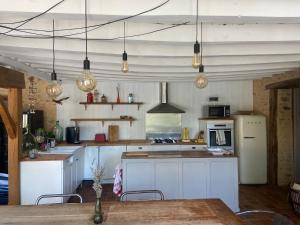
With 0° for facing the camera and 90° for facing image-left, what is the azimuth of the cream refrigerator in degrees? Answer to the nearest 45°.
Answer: approximately 0°

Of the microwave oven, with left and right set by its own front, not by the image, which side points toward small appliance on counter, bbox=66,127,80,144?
right

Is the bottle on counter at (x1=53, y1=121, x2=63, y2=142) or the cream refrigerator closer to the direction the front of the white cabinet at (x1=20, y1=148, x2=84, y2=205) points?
the cream refrigerator
